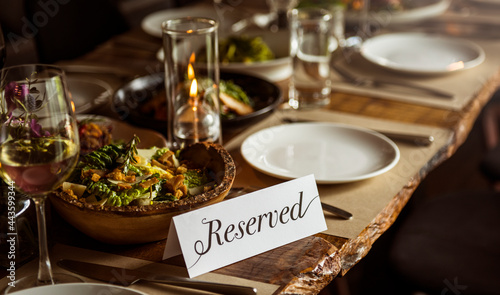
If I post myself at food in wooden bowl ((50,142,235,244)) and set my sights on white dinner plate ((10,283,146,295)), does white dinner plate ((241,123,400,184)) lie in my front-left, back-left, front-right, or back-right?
back-left

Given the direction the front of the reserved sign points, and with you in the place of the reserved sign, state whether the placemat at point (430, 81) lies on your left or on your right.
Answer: on your left

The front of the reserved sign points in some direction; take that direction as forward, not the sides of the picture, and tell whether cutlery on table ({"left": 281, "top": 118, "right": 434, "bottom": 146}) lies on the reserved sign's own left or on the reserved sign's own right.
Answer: on the reserved sign's own left

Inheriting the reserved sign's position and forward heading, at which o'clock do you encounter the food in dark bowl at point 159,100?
The food in dark bowl is roughly at 7 o'clock from the reserved sign.

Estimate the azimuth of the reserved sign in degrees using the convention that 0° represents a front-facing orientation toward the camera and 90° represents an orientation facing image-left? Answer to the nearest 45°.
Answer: approximately 315°
